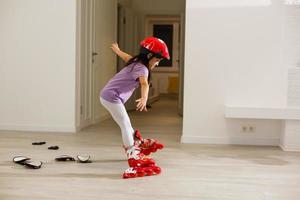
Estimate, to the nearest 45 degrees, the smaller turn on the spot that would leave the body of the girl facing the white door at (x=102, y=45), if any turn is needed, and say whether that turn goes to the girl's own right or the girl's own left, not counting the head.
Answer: approximately 90° to the girl's own left

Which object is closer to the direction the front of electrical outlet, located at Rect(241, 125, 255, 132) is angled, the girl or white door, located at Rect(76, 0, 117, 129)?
the girl

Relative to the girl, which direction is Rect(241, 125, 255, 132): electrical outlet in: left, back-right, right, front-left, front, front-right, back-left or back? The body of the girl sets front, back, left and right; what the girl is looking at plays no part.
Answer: front-left

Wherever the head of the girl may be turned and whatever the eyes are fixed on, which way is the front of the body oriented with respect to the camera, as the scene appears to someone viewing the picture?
to the viewer's right

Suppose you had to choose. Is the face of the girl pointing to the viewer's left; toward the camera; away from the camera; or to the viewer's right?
to the viewer's right

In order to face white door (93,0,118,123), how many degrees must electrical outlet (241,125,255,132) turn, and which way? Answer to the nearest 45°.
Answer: approximately 135° to its right

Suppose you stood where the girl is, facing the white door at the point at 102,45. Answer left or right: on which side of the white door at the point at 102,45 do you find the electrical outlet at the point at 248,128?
right

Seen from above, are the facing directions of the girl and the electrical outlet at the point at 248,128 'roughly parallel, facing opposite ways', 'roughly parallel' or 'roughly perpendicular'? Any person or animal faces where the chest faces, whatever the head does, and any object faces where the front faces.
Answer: roughly perpendicular

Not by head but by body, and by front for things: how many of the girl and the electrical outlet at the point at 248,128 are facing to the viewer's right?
1

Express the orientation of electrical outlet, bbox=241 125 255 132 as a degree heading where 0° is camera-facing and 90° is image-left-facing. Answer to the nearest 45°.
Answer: approximately 0°

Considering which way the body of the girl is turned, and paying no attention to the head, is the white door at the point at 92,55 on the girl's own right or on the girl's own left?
on the girl's own left
